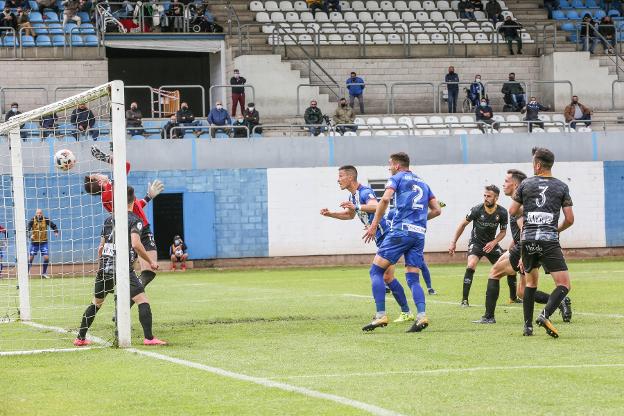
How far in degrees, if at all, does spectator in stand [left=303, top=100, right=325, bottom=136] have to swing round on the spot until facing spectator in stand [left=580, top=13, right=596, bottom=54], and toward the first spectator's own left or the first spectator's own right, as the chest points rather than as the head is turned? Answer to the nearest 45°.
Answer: approximately 135° to the first spectator's own left

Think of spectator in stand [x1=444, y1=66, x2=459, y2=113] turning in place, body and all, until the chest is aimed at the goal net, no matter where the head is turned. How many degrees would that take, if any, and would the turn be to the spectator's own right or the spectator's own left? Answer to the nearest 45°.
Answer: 0° — they already face it

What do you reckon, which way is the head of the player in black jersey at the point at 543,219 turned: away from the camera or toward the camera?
away from the camera

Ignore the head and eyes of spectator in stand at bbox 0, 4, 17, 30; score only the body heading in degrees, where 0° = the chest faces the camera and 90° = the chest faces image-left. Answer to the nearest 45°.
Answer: approximately 0°

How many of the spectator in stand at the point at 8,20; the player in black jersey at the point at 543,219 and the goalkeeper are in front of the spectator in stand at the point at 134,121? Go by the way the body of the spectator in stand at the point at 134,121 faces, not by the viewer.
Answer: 2
